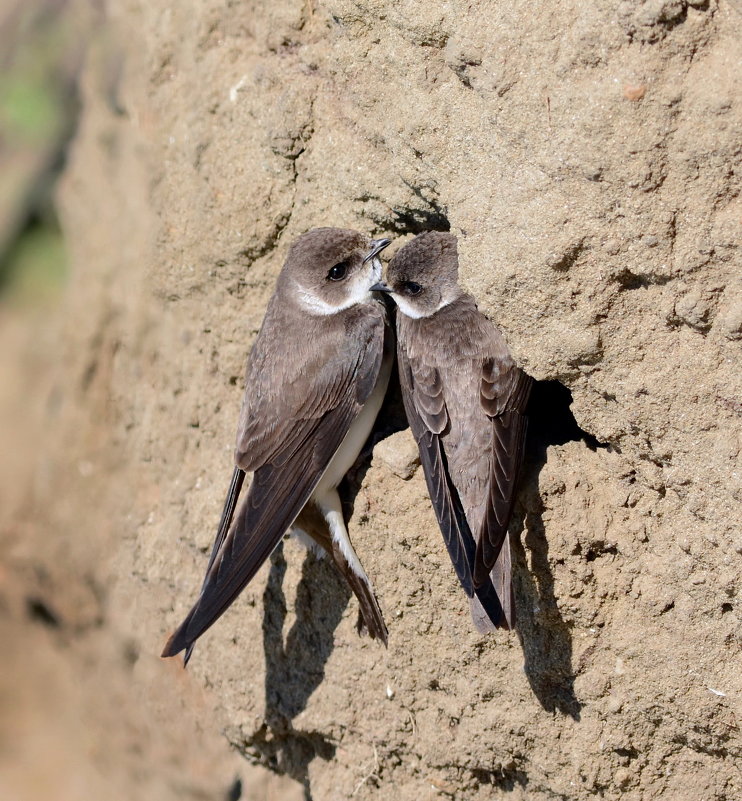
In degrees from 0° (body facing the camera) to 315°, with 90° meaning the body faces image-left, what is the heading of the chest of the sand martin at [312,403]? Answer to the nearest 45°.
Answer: approximately 225°
